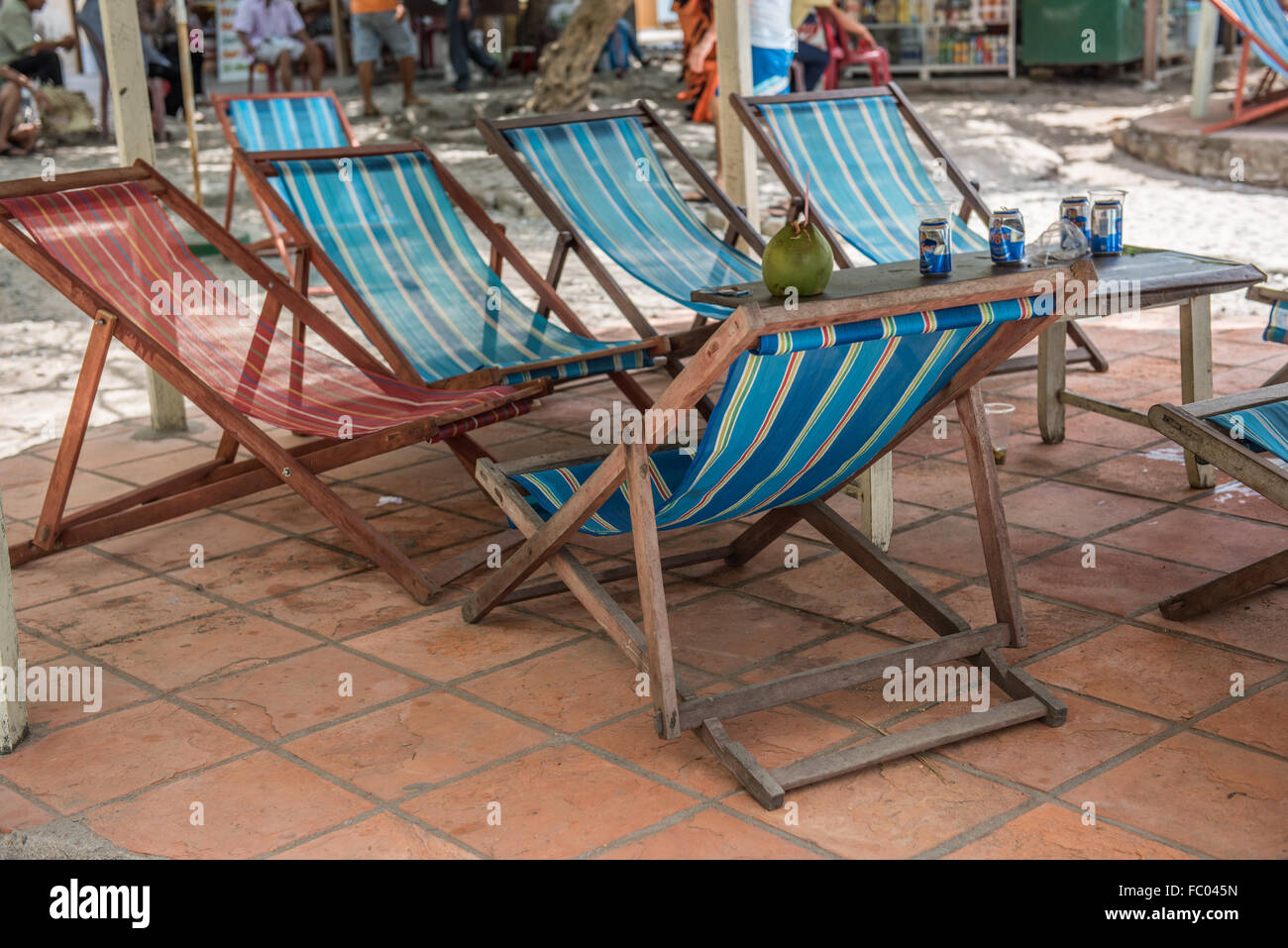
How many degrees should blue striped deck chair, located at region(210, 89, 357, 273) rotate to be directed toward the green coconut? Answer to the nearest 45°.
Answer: approximately 45° to its right

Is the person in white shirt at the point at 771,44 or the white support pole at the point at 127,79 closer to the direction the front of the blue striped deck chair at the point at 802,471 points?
the white support pole

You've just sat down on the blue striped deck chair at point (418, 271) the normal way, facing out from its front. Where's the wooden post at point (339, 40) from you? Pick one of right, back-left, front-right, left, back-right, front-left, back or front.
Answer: back-left
